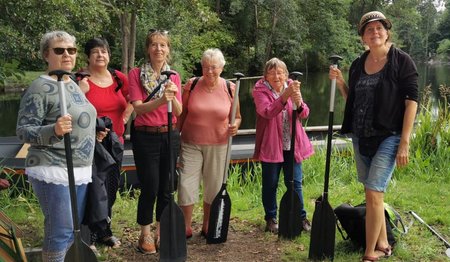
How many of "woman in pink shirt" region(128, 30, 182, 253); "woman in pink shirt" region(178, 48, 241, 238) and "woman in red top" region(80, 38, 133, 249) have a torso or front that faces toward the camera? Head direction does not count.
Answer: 3

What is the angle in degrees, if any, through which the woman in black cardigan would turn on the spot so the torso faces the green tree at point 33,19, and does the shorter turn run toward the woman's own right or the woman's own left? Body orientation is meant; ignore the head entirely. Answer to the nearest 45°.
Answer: approximately 90° to the woman's own right

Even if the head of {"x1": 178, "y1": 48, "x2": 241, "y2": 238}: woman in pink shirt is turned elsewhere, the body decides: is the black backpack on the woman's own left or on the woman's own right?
on the woman's own left

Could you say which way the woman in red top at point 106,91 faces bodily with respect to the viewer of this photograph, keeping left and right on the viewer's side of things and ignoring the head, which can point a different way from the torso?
facing the viewer

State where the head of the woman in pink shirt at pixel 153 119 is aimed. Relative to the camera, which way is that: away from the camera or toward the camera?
toward the camera

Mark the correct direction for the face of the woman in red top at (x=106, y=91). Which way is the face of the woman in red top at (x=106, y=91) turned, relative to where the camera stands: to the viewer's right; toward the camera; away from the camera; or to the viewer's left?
toward the camera

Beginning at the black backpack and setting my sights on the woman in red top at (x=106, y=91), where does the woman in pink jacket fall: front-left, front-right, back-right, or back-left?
front-right

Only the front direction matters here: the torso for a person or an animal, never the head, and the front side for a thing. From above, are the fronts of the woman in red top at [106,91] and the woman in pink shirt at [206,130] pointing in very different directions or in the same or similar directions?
same or similar directions

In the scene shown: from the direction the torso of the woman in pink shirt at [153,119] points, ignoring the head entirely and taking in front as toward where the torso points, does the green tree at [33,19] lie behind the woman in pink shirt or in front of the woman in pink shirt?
behind

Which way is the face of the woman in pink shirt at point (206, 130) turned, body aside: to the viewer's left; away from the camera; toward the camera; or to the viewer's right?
toward the camera

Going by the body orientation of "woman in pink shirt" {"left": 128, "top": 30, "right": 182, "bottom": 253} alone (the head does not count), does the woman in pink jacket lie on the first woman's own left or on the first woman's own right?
on the first woman's own left

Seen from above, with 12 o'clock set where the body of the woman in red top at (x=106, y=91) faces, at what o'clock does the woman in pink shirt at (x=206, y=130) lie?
The woman in pink shirt is roughly at 9 o'clock from the woman in red top.

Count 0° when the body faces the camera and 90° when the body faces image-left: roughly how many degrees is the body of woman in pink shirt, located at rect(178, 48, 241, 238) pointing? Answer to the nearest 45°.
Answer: approximately 0°

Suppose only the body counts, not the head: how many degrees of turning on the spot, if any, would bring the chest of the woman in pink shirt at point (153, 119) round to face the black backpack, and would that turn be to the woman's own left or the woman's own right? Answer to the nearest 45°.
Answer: approximately 90° to the woman's own left

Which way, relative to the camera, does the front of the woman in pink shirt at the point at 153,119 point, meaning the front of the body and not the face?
toward the camera

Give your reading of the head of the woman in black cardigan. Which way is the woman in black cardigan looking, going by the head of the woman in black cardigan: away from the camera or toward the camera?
toward the camera

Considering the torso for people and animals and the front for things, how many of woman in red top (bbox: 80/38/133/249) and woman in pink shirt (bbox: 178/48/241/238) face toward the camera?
2

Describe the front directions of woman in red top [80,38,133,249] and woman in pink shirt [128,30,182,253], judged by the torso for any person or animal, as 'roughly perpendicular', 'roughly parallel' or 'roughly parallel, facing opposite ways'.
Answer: roughly parallel
